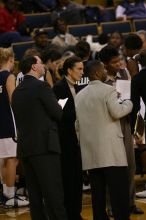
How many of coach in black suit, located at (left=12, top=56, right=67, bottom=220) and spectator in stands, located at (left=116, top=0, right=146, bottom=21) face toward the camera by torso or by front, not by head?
1

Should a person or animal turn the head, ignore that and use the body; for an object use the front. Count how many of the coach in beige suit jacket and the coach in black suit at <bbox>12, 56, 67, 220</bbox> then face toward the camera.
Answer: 0

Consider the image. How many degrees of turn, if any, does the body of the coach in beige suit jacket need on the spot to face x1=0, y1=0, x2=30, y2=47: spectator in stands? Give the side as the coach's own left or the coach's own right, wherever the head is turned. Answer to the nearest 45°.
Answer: approximately 45° to the coach's own left

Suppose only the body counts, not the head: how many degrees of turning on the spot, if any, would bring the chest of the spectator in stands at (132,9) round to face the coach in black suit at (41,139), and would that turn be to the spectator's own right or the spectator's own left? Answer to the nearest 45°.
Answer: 0° — they already face them

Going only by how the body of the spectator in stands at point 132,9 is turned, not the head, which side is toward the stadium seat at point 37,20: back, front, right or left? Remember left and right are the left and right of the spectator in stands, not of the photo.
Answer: right

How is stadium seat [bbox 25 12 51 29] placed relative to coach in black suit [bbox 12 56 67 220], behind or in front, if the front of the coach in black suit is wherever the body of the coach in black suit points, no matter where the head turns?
in front

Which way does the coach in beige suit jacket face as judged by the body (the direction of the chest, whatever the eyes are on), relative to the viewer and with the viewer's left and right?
facing away from the viewer and to the right of the viewer

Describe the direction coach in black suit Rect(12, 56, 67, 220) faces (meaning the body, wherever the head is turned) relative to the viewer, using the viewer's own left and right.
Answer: facing away from the viewer and to the right of the viewer

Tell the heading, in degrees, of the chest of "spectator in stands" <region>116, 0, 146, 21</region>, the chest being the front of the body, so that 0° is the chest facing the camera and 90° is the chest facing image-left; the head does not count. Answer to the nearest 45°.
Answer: approximately 0°

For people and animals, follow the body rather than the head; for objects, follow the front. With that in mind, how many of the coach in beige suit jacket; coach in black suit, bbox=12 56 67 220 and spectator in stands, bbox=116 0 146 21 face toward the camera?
1

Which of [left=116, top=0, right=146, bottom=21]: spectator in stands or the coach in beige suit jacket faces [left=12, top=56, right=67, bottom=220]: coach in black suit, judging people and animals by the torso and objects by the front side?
the spectator in stands
